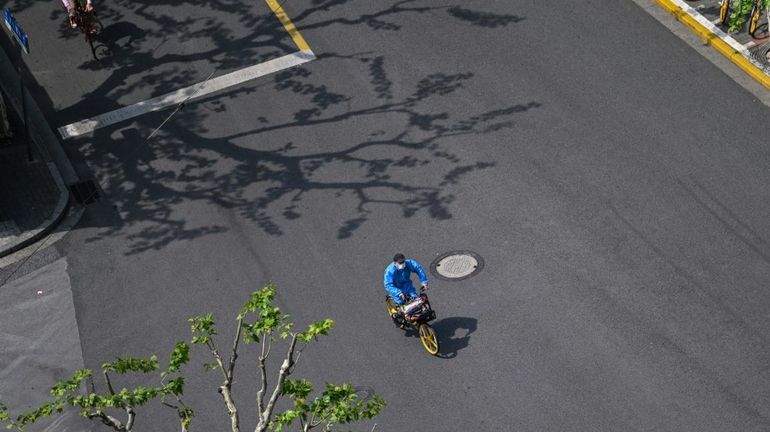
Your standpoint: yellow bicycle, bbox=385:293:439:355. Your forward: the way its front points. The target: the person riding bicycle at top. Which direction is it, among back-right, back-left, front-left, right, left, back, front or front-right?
back

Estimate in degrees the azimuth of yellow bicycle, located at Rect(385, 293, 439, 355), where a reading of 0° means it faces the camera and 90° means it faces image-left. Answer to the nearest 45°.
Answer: approximately 315°

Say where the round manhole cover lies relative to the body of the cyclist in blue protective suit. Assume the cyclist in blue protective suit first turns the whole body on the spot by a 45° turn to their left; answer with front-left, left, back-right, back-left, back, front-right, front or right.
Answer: front-left

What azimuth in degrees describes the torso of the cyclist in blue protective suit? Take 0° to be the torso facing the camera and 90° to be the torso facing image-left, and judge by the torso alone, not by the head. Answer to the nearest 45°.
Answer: approximately 315°

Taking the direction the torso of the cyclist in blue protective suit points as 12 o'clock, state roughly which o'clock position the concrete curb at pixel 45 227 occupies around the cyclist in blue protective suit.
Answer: The concrete curb is roughly at 5 o'clock from the cyclist in blue protective suit.

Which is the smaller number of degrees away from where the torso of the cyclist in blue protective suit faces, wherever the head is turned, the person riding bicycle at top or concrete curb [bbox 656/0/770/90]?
the concrete curb

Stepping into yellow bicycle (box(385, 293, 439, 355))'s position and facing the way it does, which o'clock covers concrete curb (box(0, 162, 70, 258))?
The concrete curb is roughly at 5 o'clock from the yellow bicycle.

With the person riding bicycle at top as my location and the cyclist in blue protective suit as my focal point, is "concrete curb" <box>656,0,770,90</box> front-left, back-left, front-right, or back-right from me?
front-left
